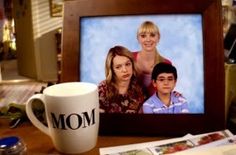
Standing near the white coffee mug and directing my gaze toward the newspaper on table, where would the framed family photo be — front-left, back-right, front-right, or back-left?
front-left

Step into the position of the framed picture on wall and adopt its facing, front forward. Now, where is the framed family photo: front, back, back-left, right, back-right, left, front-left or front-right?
front

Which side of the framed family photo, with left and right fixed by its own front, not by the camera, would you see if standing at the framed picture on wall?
back

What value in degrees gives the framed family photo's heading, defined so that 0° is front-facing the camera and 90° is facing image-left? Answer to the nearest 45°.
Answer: approximately 0°

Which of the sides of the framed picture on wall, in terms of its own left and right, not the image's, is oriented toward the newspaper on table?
front

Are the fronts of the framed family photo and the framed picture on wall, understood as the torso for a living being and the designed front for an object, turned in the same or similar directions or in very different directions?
same or similar directions

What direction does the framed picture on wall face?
toward the camera

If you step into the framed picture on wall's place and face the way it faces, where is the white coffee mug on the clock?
The white coffee mug is roughly at 12 o'clock from the framed picture on wall.

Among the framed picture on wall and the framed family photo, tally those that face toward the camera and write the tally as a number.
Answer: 2
